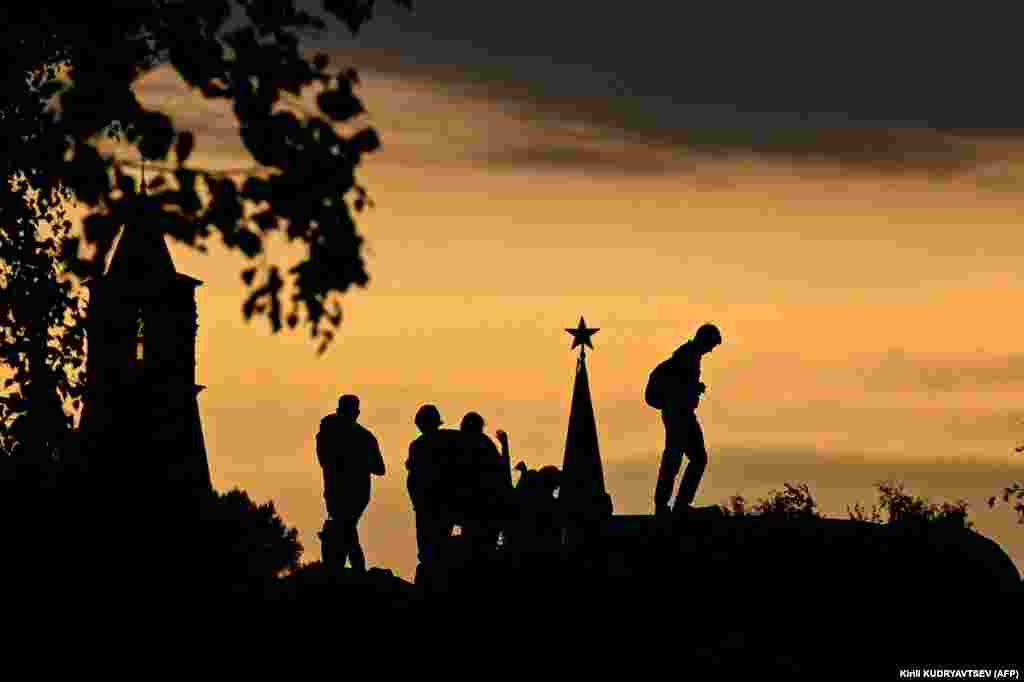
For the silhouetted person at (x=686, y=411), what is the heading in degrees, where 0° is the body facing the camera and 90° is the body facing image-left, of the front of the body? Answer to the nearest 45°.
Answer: approximately 270°

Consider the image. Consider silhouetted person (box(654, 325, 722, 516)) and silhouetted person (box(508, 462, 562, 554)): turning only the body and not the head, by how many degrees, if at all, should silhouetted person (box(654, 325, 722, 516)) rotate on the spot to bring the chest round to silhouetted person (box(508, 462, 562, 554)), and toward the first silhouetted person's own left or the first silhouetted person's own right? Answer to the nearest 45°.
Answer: approximately 135° to the first silhouetted person's own left

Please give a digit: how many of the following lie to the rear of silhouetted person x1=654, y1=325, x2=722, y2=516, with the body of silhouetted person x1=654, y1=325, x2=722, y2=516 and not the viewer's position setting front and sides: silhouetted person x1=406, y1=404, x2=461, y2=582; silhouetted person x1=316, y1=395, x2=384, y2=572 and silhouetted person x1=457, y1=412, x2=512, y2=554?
3

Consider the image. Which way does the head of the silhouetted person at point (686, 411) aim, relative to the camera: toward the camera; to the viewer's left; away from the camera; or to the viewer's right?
to the viewer's right

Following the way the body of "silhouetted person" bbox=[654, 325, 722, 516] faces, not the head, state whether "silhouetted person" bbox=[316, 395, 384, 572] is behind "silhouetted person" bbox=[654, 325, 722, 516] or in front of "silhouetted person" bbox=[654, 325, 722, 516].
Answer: behind

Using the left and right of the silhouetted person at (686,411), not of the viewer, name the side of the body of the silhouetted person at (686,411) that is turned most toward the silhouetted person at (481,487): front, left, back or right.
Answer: back

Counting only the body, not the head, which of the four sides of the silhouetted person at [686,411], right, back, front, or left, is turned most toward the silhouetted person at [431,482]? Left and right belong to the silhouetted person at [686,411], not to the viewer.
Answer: back
